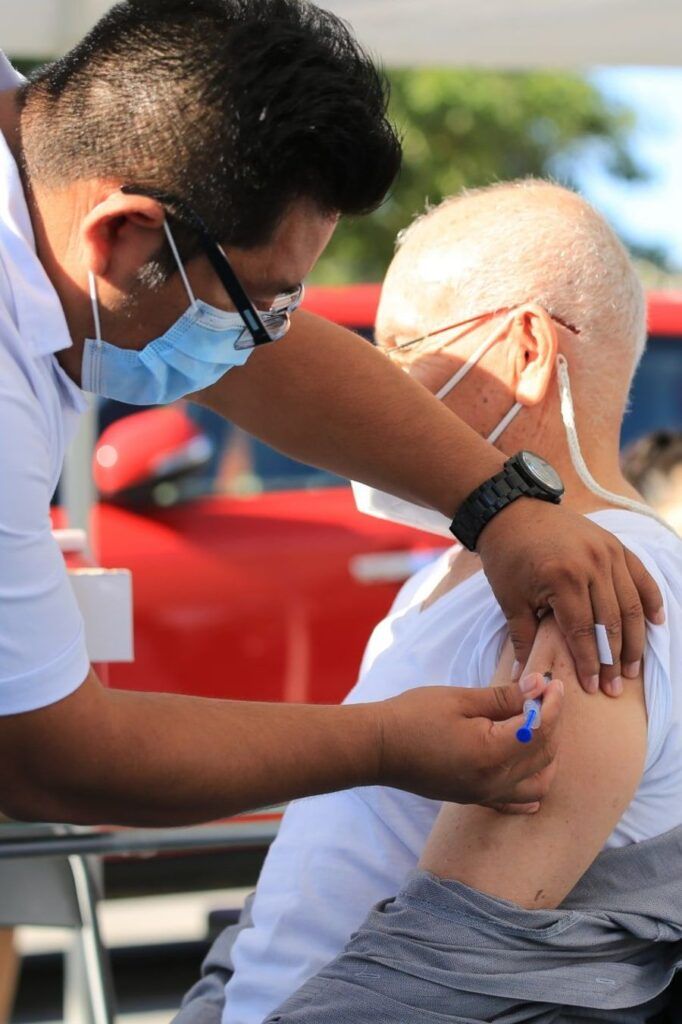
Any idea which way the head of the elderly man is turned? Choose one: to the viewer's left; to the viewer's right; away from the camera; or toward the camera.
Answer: to the viewer's left

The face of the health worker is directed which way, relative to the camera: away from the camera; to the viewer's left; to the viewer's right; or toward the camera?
to the viewer's right

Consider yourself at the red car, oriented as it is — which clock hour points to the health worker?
The health worker is roughly at 9 o'clock from the red car.

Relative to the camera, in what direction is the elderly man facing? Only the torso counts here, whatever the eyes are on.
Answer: to the viewer's left

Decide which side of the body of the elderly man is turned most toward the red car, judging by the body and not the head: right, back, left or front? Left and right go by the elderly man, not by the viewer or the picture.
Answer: right

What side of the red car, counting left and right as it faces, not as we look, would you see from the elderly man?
left

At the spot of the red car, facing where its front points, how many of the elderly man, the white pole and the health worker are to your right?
0

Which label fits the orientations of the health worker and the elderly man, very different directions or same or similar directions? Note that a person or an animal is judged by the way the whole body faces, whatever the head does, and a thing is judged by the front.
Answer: very different directions

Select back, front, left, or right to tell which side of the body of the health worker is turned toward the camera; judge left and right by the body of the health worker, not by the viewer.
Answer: right

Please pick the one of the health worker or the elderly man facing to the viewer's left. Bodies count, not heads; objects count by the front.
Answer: the elderly man

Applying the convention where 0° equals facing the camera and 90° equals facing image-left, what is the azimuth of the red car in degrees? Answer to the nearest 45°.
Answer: approximately 90°

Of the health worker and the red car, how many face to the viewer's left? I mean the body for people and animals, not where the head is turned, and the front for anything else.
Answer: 1

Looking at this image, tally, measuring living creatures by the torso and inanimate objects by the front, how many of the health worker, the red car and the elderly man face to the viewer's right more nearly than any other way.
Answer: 1

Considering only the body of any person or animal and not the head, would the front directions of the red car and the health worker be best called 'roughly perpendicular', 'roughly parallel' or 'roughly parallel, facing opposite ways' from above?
roughly parallel, facing opposite ways

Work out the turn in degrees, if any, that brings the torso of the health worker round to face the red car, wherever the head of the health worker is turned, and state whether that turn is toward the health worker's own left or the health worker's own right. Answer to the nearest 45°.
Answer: approximately 90° to the health worker's own left

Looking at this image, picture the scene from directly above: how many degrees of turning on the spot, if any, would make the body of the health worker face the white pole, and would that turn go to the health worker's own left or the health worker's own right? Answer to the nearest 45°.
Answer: approximately 90° to the health worker's own left
